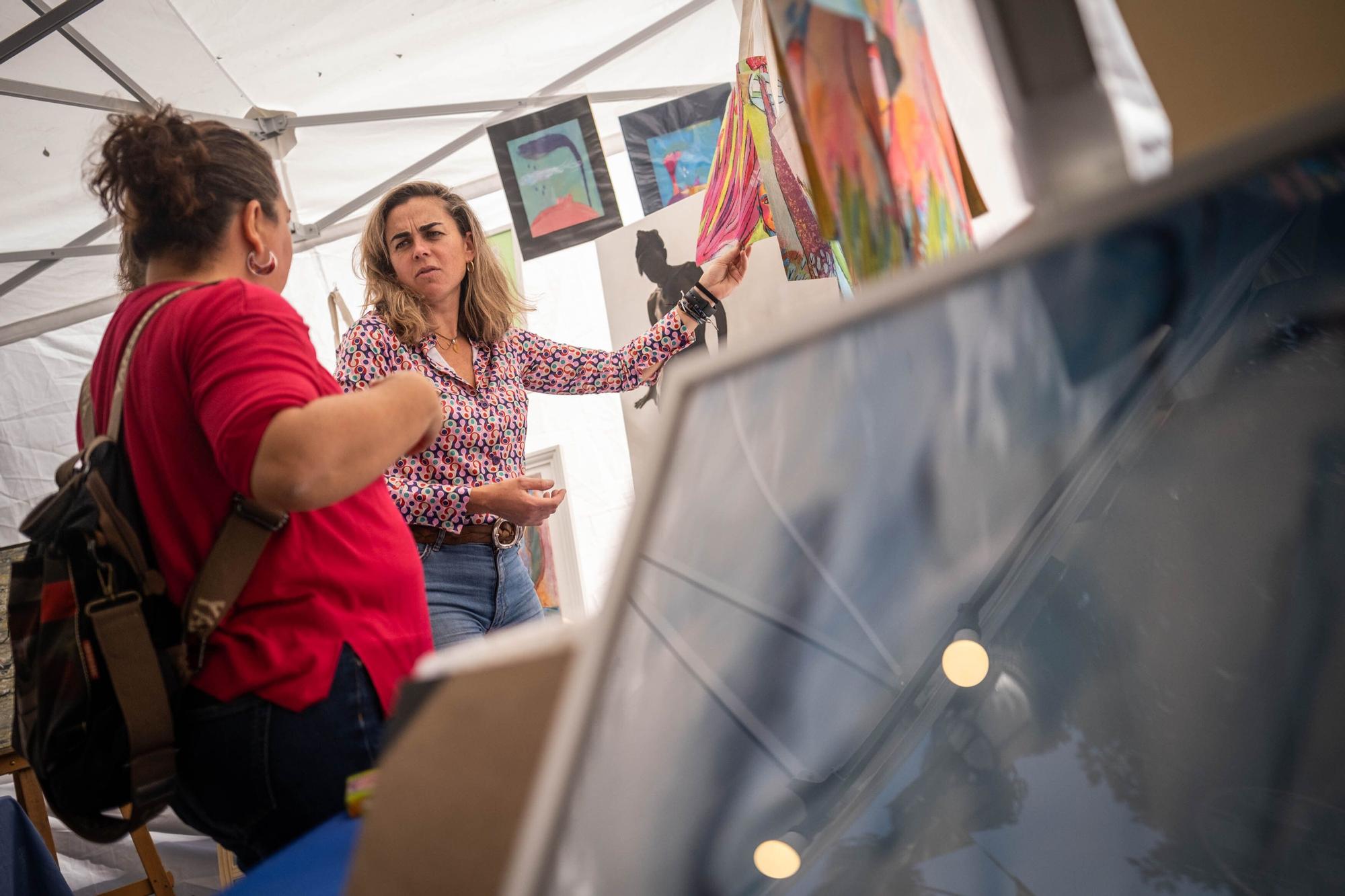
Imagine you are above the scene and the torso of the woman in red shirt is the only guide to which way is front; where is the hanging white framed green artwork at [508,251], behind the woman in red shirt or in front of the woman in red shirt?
in front

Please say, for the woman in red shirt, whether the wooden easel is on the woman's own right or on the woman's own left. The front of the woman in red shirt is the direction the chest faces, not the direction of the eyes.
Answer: on the woman's own left

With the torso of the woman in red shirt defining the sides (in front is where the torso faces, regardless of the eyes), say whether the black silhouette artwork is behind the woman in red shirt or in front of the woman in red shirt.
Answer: in front

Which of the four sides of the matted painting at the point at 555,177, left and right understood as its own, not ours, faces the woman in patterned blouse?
front

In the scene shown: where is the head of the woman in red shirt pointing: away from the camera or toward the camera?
away from the camera
